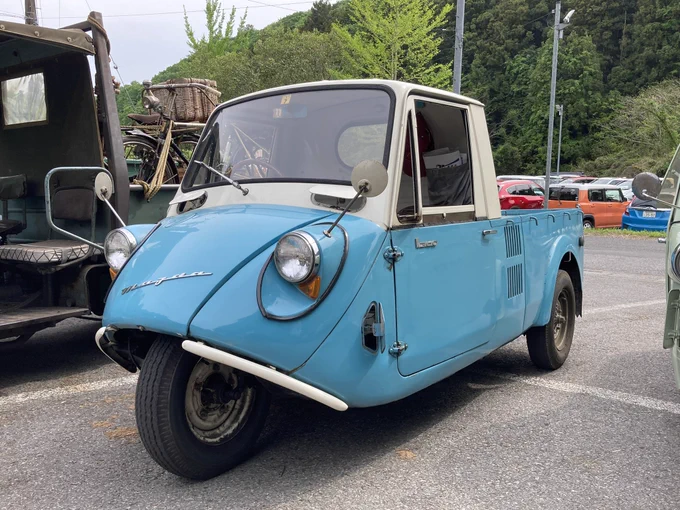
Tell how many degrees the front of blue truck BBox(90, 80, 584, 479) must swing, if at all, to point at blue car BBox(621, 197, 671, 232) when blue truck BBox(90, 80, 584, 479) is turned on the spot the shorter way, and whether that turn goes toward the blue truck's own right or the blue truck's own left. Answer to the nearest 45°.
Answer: approximately 180°

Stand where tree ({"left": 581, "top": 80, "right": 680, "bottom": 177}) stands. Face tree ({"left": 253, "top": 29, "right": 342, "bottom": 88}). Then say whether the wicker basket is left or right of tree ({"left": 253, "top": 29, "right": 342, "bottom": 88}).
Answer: left

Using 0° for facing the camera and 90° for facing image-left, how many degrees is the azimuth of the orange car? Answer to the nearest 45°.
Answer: approximately 225°

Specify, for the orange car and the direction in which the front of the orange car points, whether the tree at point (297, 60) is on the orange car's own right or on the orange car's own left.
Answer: on the orange car's own left

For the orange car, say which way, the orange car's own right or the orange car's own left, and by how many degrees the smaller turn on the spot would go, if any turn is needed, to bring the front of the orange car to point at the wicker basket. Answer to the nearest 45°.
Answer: approximately 135° to the orange car's own right

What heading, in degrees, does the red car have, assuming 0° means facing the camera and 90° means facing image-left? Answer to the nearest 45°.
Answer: approximately 225°

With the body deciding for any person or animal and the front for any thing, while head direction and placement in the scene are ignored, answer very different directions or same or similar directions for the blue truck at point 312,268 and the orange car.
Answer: very different directions

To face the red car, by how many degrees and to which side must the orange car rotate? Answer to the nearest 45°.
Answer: approximately 135° to its left

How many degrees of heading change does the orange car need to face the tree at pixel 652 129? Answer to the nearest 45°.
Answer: approximately 45° to its left
